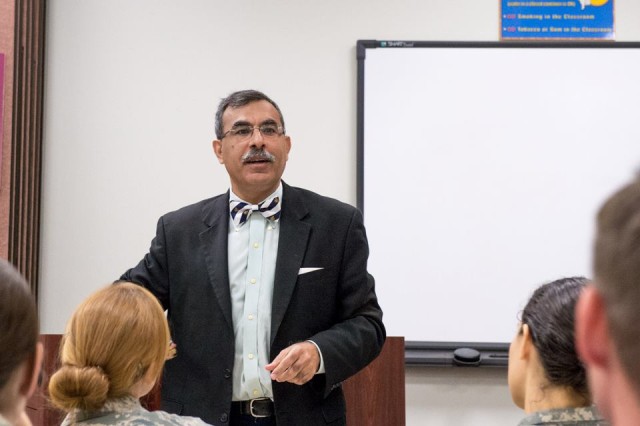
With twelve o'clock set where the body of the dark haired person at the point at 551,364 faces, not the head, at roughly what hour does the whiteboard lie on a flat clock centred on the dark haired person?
The whiteboard is roughly at 1 o'clock from the dark haired person.

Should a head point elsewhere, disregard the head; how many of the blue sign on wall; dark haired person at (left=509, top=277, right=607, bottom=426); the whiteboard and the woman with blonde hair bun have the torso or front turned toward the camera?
2

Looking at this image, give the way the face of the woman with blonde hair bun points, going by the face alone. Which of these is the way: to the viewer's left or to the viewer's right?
to the viewer's right

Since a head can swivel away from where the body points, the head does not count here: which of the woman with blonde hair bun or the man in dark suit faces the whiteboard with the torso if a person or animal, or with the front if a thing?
the woman with blonde hair bun

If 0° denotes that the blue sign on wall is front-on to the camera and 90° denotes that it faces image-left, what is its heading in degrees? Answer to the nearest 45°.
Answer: approximately 0°

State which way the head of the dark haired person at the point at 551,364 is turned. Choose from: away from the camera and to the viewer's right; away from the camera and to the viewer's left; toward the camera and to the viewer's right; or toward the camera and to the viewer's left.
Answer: away from the camera and to the viewer's left

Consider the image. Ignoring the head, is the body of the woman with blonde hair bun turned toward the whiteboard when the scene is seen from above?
yes

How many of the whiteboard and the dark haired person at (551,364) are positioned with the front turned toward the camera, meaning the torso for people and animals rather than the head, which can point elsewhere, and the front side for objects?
1

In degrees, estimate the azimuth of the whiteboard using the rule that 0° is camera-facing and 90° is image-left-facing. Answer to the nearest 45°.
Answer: approximately 0°

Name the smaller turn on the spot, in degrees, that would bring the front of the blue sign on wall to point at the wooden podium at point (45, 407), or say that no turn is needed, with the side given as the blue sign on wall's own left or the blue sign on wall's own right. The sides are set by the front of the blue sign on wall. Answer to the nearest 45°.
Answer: approximately 45° to the blue sign on wall's own right

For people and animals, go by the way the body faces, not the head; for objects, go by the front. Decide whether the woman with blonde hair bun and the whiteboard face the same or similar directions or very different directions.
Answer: very different directions

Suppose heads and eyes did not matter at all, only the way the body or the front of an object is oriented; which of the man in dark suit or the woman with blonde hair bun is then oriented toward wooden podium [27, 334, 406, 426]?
the woman with blonde hair bun

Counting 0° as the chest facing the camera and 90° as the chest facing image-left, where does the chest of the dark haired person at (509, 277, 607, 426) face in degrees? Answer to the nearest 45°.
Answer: approximately 135°
